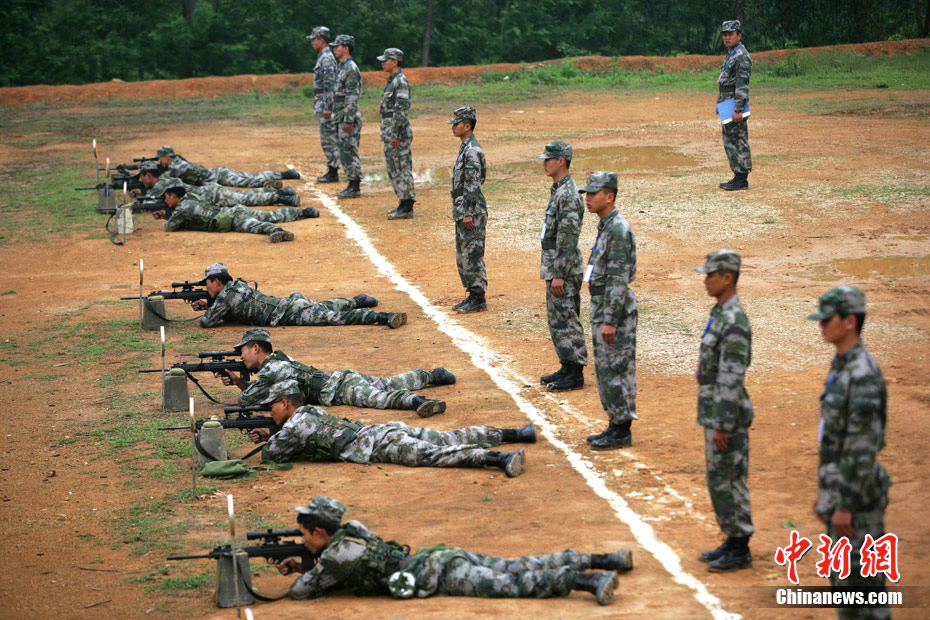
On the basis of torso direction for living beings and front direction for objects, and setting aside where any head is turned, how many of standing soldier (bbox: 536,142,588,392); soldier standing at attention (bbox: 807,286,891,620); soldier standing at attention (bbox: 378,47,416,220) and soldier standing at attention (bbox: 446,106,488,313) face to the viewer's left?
4

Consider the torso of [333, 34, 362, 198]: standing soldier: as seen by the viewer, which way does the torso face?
to the viewer's left

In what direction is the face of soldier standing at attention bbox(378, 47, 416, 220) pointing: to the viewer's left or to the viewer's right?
to the viewer's left

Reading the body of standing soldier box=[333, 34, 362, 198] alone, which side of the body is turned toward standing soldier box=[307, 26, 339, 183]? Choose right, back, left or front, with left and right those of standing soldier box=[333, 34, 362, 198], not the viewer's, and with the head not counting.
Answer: right

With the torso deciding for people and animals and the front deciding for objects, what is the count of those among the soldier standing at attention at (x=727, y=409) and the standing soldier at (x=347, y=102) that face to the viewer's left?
2

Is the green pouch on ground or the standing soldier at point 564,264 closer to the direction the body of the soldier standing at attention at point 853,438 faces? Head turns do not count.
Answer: the green pouch on ground

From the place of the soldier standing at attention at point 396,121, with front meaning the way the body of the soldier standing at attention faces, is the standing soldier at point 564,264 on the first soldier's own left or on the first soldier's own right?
on the first soldier's own left

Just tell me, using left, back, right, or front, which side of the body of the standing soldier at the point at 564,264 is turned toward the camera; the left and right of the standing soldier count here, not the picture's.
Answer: left

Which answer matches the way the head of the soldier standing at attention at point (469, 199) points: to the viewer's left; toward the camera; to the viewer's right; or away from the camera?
to the viewer's left

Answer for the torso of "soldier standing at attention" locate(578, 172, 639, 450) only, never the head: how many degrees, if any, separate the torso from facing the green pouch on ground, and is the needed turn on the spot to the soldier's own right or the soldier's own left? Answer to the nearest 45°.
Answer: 0° — they already face it

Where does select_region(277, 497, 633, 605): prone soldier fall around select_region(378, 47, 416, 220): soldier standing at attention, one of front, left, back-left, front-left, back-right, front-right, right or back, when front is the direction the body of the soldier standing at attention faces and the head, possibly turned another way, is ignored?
left

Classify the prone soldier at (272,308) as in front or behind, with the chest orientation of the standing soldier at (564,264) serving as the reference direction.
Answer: in front

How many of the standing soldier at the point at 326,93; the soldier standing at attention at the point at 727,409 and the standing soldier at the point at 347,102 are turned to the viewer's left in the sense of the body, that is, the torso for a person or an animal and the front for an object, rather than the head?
3

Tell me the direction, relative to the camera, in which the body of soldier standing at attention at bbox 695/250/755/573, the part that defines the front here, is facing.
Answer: to the viewer's left

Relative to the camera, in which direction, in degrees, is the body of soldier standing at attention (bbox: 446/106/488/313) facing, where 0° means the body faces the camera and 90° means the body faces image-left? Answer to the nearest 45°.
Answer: approximately 90°

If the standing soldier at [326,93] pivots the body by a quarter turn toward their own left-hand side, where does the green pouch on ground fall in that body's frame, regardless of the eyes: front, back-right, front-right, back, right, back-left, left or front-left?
front

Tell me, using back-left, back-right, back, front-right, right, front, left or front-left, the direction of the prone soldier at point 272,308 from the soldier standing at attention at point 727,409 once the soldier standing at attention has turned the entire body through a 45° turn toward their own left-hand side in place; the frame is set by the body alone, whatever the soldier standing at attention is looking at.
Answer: right

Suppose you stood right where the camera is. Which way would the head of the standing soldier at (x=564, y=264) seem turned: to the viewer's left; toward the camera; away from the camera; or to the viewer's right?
to the viewer's left

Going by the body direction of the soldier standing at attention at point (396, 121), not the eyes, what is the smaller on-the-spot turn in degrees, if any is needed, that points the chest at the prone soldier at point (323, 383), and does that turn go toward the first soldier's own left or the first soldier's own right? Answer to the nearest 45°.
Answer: approximately 90° to the first soldier's own left
